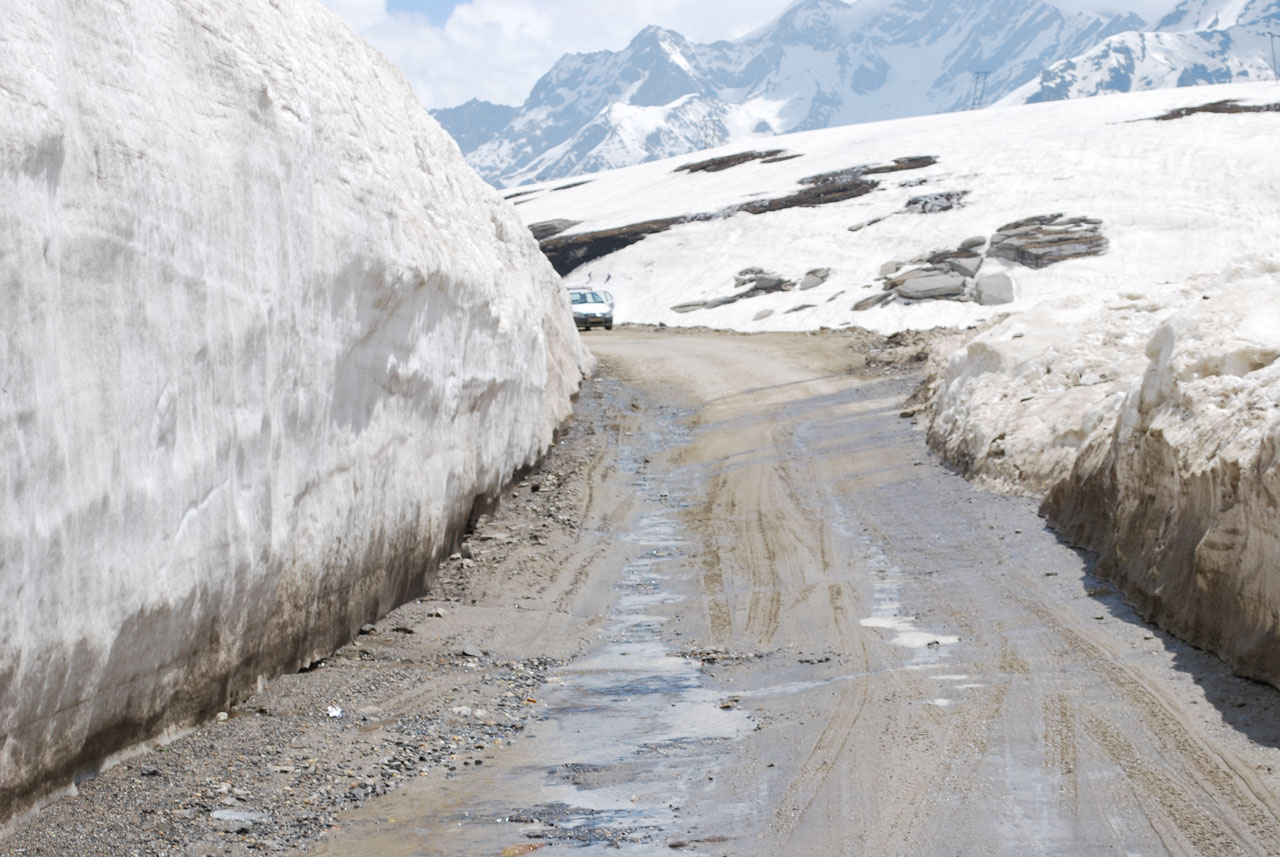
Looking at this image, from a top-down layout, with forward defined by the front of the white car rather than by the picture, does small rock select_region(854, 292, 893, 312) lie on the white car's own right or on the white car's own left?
on the white car's own left

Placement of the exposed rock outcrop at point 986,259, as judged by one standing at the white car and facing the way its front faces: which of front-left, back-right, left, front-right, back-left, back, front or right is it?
front-left

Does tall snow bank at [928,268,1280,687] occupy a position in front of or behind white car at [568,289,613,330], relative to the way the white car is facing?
in front

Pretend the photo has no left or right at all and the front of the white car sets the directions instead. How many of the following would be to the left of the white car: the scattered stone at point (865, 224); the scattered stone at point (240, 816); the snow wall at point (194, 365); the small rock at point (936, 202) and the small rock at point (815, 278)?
3

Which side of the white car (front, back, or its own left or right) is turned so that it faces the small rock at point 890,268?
left

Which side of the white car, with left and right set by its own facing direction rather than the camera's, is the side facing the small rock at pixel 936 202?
left

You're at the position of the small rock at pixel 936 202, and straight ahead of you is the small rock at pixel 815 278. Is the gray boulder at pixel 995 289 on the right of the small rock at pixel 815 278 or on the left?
left

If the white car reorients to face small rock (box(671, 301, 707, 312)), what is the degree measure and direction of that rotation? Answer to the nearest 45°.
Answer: approximately 90° to its left

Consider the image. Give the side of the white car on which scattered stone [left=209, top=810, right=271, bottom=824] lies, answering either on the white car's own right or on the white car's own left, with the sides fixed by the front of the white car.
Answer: on the white car's own right

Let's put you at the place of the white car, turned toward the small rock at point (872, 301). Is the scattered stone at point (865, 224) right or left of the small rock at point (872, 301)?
left

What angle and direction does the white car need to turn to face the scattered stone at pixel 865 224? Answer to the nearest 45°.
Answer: approximately 90° to its left

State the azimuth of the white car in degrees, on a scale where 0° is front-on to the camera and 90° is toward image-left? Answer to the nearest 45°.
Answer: approximately 315°
